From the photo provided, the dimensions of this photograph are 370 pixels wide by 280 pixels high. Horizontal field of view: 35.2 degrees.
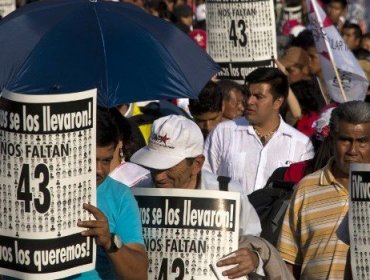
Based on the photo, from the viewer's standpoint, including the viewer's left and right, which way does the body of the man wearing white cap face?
facing the viewer and to the left of the viewer

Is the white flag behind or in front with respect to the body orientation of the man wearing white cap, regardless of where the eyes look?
behind

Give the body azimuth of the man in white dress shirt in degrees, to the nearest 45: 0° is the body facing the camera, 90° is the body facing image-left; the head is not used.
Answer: approximately 0°

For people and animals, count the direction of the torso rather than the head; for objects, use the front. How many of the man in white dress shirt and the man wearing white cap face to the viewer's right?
0

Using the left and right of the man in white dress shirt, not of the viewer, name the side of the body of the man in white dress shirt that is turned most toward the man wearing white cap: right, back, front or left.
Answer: front
